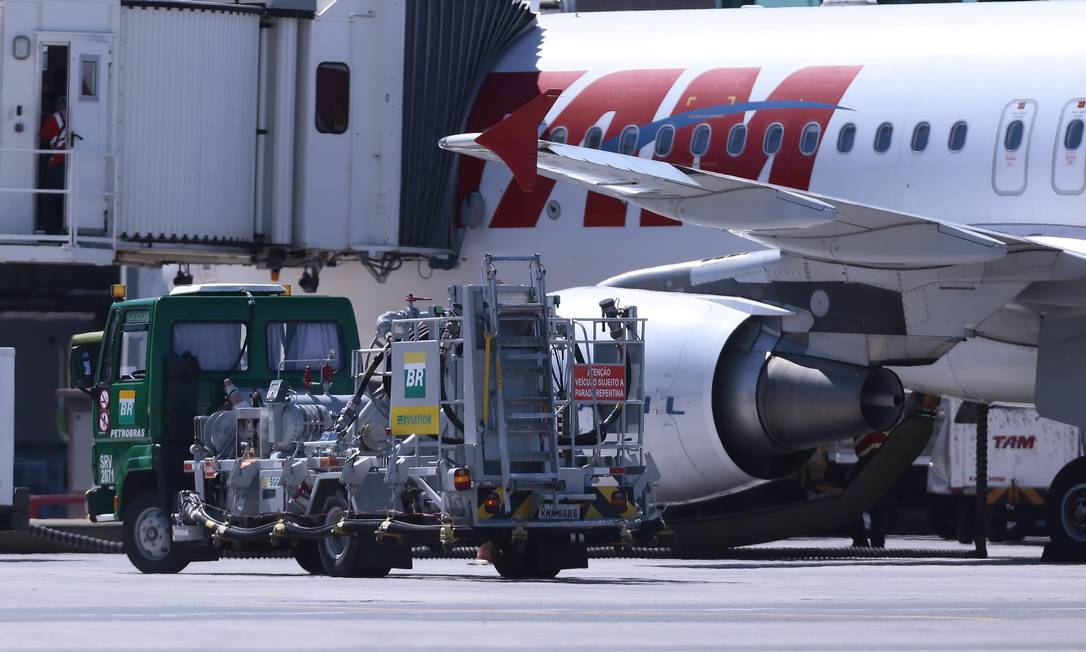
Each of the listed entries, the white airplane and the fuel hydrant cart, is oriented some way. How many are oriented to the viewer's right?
0

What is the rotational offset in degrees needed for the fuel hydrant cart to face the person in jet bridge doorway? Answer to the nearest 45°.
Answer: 0° — it already faces them

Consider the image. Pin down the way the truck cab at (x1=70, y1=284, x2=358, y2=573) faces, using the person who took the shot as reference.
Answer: facing away from the viewer and to the left of the viewer

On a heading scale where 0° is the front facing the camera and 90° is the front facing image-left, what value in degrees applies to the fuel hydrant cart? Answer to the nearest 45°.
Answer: approximately 135°

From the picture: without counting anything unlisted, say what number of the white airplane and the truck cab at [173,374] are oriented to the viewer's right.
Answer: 0

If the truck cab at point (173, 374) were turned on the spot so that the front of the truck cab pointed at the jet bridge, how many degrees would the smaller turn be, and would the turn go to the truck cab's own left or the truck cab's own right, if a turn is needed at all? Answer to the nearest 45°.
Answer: approximately 45° to the truck cab's own right

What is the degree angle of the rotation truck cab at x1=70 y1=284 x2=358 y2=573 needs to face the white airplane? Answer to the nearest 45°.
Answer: approximately 135° to its right
